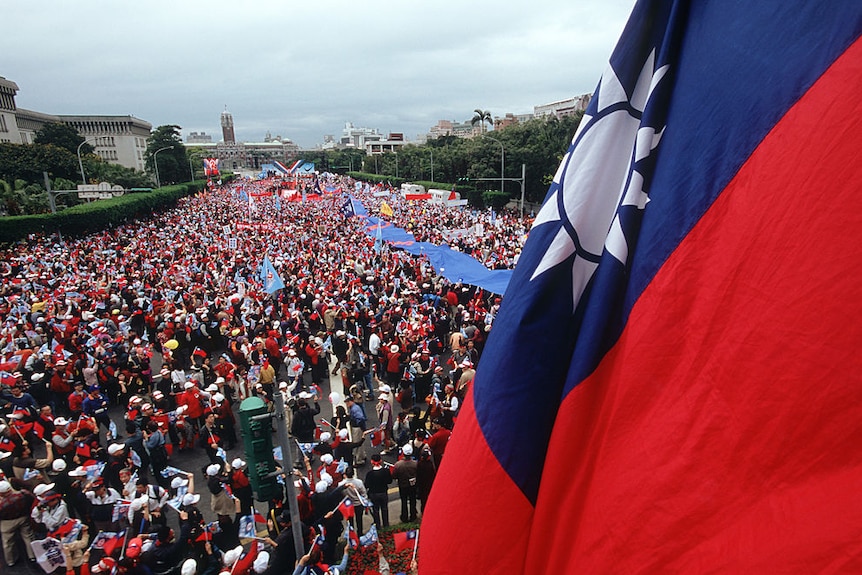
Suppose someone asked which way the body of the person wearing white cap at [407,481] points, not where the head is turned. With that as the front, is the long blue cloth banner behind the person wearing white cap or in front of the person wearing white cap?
in front

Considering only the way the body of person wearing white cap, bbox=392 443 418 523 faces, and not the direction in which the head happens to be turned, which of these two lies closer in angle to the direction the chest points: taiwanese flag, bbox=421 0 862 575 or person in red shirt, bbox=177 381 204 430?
the person in red shirt

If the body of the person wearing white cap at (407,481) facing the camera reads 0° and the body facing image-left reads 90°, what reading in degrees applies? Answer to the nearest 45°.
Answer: approximately 180°

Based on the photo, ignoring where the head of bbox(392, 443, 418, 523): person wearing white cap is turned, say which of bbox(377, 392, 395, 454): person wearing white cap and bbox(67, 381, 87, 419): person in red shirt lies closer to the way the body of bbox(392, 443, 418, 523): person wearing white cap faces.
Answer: the person wearing white cap

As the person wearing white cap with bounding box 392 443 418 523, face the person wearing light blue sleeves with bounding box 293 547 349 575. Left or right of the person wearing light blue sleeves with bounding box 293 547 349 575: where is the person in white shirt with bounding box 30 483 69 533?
right

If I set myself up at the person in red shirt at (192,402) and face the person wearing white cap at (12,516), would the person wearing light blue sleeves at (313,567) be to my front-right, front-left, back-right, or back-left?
front-left

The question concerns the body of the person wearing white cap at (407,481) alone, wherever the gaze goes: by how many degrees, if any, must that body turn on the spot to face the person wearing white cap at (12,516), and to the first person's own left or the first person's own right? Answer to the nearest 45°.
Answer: approximately 90° to the first person's own left

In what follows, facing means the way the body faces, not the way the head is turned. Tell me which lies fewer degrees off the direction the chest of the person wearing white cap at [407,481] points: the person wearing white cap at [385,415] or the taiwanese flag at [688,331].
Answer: the person wearing white cap

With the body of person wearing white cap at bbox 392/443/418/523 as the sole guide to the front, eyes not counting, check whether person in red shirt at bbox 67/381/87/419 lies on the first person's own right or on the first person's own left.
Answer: on the first person's own left

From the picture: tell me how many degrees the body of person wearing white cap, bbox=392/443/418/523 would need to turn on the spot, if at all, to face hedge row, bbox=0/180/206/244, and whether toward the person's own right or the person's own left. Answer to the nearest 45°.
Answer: approximately 45° to the person's own left

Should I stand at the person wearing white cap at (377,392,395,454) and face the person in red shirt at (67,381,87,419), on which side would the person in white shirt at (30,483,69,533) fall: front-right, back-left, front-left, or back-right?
front-left

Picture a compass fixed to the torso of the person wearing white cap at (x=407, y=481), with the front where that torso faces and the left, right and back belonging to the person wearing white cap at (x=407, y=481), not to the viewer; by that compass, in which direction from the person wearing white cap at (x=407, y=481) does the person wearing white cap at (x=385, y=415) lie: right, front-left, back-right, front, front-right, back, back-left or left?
front

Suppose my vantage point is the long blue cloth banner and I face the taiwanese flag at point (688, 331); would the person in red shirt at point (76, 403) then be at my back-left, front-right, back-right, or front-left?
front-right

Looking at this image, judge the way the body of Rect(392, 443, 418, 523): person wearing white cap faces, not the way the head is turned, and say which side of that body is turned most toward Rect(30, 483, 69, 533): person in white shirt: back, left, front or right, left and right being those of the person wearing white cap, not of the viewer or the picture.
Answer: left

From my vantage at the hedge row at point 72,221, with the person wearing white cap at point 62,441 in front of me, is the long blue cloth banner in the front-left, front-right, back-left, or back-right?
front-left

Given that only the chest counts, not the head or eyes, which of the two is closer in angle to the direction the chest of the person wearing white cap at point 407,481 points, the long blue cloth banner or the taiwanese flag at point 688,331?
the long blue cloth banner

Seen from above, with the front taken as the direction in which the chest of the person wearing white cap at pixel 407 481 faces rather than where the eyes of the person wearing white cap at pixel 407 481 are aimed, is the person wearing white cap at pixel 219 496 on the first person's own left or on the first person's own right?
on the first person's own left
